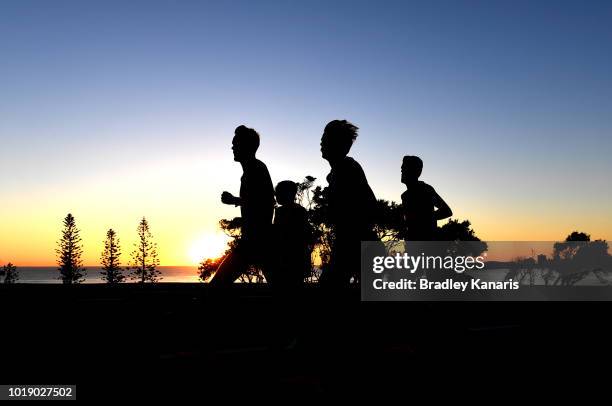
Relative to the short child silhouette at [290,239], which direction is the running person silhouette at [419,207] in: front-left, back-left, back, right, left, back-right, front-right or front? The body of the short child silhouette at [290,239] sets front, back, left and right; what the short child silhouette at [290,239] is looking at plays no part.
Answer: back

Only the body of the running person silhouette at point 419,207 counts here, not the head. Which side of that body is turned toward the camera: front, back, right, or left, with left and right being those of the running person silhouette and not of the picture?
left

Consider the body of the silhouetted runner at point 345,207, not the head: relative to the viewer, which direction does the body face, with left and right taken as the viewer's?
facing to the left of the viewer

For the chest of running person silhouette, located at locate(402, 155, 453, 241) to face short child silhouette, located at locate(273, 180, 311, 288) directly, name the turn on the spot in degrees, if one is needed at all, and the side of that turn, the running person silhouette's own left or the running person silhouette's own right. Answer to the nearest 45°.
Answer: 0° — they already face them

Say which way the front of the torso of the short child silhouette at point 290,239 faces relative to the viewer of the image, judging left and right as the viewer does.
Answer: facing to the left of the viewer

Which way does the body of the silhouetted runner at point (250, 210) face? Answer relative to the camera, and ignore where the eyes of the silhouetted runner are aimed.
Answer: to the viewer's left
